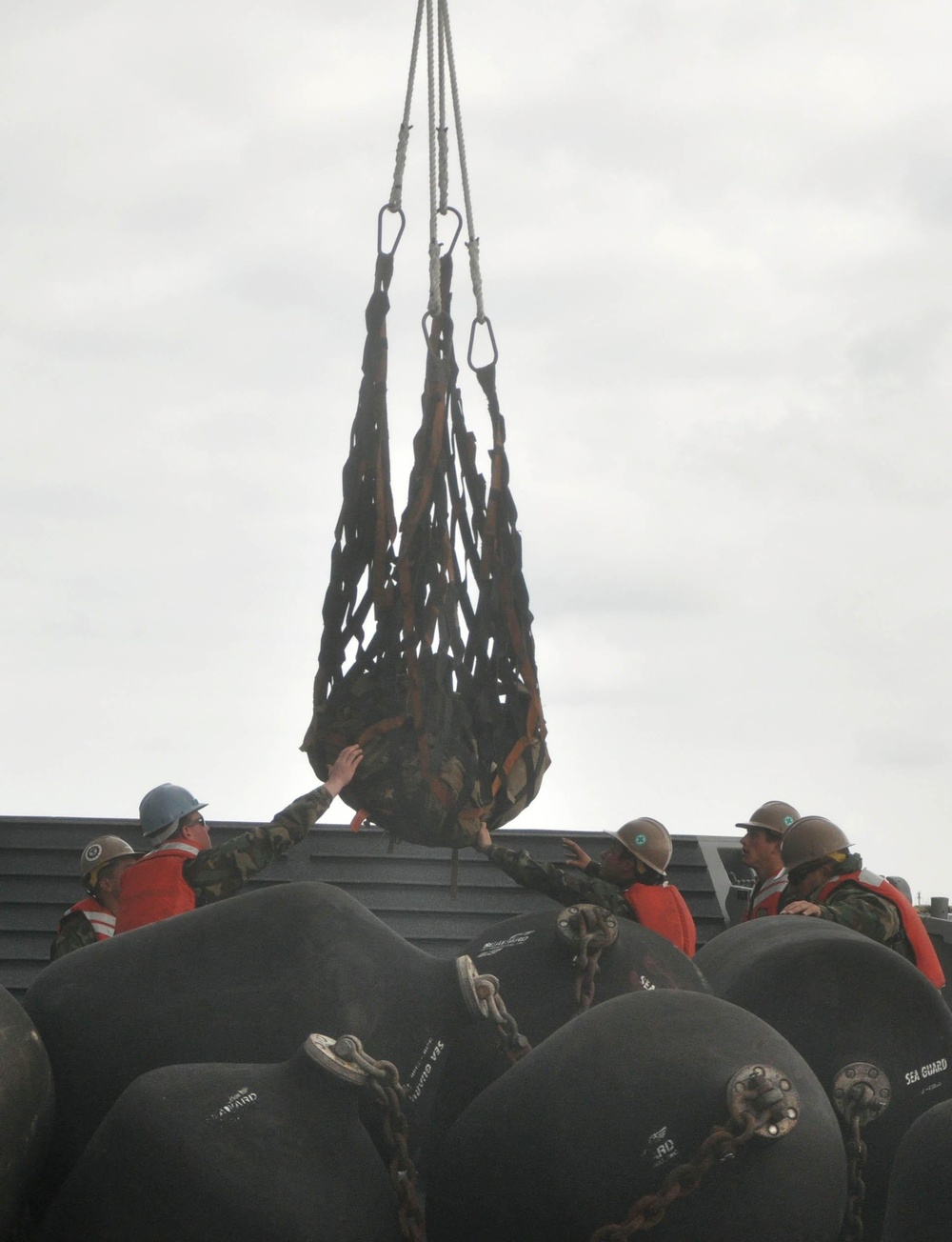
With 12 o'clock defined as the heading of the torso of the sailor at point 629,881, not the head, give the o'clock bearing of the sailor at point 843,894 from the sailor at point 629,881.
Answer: the sailor at point 843,894 is roughly at 7 o'clock from the sailor at point 629,881.

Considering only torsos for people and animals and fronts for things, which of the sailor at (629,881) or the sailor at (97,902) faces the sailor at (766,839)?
the sailor at (97,902)

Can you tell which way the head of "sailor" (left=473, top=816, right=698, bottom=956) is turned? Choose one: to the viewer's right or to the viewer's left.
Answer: to the viewer's left

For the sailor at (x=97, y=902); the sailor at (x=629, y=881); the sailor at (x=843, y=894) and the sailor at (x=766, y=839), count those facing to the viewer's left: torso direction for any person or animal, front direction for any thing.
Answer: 3

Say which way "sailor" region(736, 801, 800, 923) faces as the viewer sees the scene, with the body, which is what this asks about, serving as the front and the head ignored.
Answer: to the viewer's left

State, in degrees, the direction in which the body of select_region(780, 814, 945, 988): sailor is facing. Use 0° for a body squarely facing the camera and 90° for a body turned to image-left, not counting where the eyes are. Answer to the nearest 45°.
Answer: approximately 90°

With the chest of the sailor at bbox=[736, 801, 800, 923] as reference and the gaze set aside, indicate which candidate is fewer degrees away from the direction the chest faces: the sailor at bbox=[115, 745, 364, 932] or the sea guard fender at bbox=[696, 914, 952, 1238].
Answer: the sailor

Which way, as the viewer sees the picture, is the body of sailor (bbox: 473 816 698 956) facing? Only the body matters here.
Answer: to the viewer's left

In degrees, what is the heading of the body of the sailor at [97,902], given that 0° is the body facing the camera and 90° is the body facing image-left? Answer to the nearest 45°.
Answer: approximately 270°

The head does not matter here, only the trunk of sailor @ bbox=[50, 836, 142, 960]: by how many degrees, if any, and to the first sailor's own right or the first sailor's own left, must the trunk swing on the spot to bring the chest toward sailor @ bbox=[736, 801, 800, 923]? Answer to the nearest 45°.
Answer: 0° — they already face them

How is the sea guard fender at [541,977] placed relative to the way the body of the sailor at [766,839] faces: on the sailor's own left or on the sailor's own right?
on the sailor's own left

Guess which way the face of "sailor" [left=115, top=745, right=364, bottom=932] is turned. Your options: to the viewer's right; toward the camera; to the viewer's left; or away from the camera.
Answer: to the viewer's right
